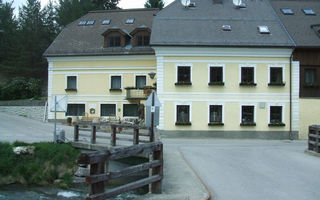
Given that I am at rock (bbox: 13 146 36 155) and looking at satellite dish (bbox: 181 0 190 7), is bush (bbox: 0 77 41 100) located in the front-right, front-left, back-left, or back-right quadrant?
front-left

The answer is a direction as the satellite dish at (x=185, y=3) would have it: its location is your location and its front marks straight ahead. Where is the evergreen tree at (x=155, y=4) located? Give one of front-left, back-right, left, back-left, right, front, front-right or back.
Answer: back

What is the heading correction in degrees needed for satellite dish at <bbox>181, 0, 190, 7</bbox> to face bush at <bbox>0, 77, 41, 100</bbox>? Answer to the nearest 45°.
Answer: approximately 135° to its right

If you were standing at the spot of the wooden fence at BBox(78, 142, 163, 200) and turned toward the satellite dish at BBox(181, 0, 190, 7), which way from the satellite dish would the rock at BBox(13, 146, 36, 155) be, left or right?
left

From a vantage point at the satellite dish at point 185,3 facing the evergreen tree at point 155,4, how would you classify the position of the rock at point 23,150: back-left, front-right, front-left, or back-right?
back-left

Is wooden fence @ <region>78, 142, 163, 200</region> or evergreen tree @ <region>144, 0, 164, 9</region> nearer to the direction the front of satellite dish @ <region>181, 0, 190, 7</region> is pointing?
the wooden fence

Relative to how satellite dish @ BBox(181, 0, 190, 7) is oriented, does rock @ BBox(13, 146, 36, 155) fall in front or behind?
in front

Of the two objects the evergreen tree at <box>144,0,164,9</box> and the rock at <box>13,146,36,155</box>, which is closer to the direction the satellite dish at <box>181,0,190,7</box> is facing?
the rock

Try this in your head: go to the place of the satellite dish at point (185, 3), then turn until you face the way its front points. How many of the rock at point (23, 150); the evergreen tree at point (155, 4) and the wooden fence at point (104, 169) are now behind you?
1

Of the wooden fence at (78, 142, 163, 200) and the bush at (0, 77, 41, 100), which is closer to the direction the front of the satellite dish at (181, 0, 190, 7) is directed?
the wooden fence

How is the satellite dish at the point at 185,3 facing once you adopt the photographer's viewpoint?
facing the viewer

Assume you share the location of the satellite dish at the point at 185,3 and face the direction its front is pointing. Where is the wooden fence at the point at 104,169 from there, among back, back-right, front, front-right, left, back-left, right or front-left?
front

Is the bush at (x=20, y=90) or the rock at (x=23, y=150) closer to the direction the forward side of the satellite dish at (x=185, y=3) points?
the rock
